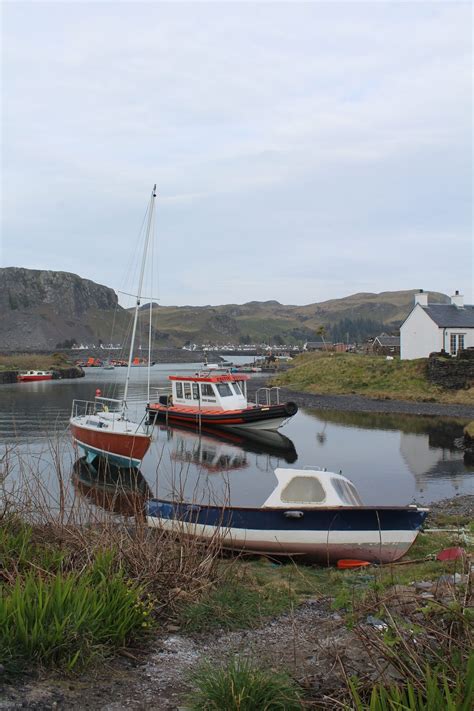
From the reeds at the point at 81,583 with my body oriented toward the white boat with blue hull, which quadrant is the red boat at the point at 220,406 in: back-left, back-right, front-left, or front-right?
front-left

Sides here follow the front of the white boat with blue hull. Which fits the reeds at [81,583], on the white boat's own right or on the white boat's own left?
on the white boat's own right

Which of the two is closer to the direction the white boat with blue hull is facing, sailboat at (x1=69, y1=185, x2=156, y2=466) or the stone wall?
the stone wall

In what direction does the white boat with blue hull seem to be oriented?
to the viewer's right

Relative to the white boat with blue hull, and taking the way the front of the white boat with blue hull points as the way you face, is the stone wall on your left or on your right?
on your left

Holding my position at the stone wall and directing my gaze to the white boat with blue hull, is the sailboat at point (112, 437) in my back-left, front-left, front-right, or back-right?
front-right

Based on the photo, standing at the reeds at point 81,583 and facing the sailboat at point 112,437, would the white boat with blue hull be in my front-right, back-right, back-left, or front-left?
front-right

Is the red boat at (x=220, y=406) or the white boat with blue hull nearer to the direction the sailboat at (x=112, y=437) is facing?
the white boat with blue hull

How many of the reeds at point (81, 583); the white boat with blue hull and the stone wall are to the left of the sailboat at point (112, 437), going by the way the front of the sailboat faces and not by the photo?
1

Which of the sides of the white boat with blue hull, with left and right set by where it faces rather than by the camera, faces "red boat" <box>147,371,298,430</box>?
left

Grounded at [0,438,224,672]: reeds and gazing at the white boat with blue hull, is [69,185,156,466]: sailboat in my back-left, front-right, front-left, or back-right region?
front-left
